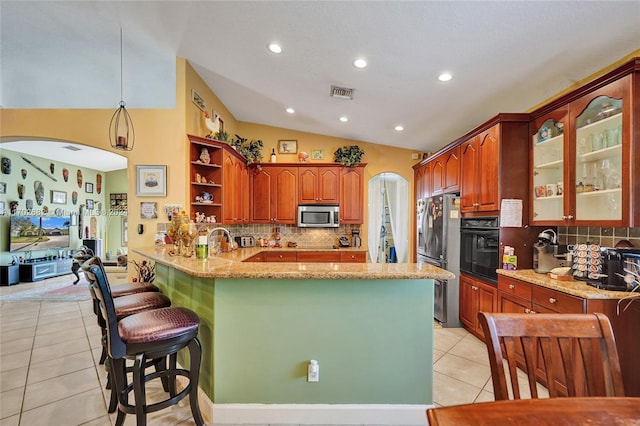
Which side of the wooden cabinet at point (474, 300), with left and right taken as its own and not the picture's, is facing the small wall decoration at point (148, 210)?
front

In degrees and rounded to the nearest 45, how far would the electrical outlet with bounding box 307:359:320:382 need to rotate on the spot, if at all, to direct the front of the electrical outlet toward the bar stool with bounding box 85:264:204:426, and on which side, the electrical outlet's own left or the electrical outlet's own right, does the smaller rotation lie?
approximately 90° to the electrical outlet's own right

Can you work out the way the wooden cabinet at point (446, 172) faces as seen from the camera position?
facing the viewer and to the left of the viewer

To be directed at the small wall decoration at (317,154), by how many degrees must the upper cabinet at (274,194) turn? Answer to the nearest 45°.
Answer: approximately 90° to its left

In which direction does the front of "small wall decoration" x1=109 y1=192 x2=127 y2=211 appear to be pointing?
toward the camera

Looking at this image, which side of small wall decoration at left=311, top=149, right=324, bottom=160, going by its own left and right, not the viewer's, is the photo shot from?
front

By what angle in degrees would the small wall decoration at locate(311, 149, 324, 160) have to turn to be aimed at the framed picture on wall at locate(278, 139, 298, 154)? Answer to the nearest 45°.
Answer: approximately 90° to its right

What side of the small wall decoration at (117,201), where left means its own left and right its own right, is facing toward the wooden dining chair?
front

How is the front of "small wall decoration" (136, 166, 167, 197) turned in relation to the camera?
facing the viewer

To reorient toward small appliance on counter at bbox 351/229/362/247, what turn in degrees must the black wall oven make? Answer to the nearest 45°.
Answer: approximately 90° to its right

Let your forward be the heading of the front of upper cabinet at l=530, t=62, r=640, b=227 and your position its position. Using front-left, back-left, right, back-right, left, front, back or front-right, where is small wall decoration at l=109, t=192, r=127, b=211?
front-right
